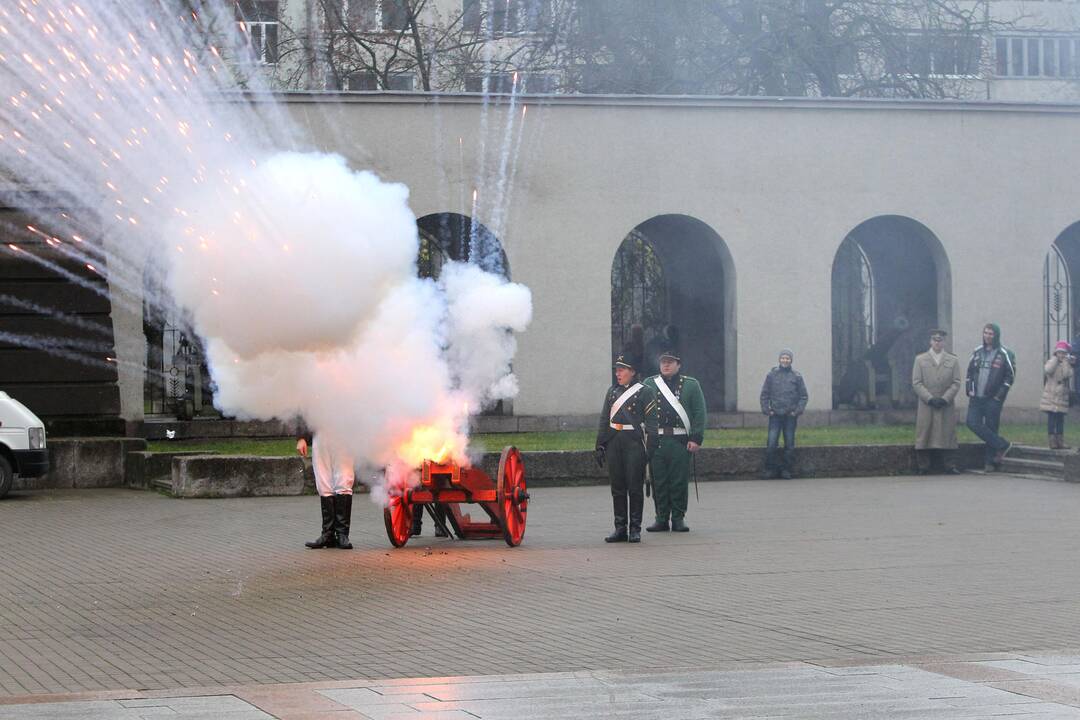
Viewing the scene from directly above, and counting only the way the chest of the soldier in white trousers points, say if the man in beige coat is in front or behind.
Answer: behind

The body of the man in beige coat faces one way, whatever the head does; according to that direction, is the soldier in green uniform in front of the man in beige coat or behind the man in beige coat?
in front

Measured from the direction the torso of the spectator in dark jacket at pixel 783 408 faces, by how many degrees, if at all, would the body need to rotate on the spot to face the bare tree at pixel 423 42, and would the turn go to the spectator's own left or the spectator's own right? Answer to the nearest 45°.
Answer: approximately 135° to the spectator's own right

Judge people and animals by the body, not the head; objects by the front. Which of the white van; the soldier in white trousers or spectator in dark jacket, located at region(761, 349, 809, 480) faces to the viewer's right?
the white van

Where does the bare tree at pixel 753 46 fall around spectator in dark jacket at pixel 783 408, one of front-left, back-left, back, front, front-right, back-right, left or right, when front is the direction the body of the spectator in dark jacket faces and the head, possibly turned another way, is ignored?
back

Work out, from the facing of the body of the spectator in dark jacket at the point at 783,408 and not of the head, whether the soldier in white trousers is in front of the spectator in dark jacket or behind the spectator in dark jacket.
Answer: in front

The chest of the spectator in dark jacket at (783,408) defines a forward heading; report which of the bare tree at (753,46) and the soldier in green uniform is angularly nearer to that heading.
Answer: the soldier in green uniform

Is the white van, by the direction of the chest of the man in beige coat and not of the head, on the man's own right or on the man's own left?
on the man's own right

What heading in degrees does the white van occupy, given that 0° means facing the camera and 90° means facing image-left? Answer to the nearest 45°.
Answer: approximately 270°
